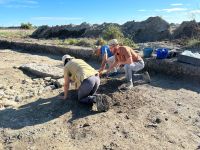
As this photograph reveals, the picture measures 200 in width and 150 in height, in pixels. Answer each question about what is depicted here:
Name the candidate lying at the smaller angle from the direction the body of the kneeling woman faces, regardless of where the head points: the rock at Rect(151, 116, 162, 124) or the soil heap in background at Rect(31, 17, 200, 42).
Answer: the soil heap in background

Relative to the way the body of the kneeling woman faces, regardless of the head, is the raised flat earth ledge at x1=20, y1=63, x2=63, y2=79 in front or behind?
in front

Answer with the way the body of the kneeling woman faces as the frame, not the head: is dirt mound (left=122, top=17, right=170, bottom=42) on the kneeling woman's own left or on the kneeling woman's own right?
on the kneeling woman's own right

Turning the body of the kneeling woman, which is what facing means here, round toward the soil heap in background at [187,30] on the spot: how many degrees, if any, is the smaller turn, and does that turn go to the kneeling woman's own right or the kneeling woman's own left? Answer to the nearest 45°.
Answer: approximately 90° to the kneeling woman's own right

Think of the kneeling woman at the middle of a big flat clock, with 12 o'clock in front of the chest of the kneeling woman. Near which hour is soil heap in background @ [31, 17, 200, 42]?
The soil heap in background is roughly at 2 o'clock from the kneeling woman.

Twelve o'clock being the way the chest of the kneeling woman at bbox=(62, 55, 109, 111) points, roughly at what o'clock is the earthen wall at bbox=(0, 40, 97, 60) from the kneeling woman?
The earthen wall is roughly at 1 o'clock from the kneeling woman.

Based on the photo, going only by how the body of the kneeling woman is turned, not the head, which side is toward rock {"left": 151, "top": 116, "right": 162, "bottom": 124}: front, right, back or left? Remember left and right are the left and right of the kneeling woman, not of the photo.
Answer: back

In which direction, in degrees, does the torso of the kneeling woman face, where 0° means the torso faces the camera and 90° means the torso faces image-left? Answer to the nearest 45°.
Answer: approximately 135°

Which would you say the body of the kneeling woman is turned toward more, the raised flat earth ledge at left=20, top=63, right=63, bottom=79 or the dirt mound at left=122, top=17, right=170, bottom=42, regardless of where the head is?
the raised flat earth ledge
